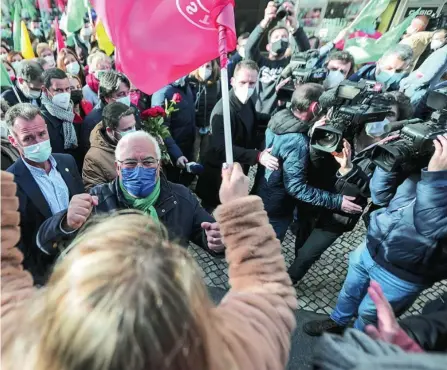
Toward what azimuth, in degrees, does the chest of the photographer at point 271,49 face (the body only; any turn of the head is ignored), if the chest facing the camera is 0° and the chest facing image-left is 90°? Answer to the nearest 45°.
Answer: approximately 0°

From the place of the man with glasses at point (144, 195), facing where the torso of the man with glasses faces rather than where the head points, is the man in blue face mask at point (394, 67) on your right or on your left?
on your left

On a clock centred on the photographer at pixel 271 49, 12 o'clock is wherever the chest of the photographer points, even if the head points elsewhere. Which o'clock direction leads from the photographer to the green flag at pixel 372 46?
The green flag is roughly at 8 o'clock from the photographer.

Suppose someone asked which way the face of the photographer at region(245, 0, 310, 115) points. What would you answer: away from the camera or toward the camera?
toward the camera

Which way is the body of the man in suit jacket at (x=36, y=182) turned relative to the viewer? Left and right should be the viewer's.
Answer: facing the viewer and to the right of the viewer

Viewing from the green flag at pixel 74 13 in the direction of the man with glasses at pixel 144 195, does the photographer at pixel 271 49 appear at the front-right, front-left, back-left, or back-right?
front-left

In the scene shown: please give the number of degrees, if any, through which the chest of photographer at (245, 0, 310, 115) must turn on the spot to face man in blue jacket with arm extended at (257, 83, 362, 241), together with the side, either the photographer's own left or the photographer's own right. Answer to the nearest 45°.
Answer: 0° — they already face them

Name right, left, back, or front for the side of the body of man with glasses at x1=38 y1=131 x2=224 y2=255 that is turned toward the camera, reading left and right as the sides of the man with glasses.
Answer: front

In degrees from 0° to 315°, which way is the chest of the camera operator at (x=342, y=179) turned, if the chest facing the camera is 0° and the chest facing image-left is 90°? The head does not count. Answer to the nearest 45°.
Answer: approximately 90°
